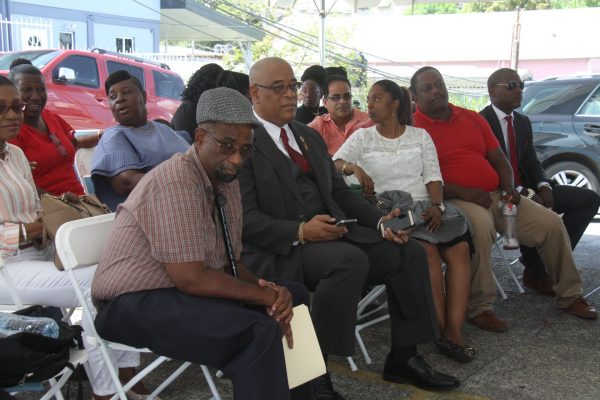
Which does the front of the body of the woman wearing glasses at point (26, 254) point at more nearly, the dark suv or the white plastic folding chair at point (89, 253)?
the white plastic folding chair

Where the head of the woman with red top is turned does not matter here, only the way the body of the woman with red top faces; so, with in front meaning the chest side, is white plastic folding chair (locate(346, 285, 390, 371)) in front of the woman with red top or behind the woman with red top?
in front

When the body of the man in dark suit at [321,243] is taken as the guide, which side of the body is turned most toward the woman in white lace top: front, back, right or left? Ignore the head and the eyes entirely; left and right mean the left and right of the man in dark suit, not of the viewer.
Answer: left

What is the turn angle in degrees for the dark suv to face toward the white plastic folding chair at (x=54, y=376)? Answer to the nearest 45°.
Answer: approximately 90° to its right

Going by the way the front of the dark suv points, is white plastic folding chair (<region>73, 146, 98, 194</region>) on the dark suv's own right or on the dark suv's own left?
on the dark suv's own right

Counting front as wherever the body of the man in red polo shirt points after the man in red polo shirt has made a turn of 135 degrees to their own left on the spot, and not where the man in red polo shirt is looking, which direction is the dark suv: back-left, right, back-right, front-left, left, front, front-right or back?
front

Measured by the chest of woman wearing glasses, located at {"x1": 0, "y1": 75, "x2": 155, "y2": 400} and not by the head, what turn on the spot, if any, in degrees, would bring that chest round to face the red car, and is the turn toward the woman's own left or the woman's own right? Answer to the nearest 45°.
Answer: approximately 135° to the woman's own left
